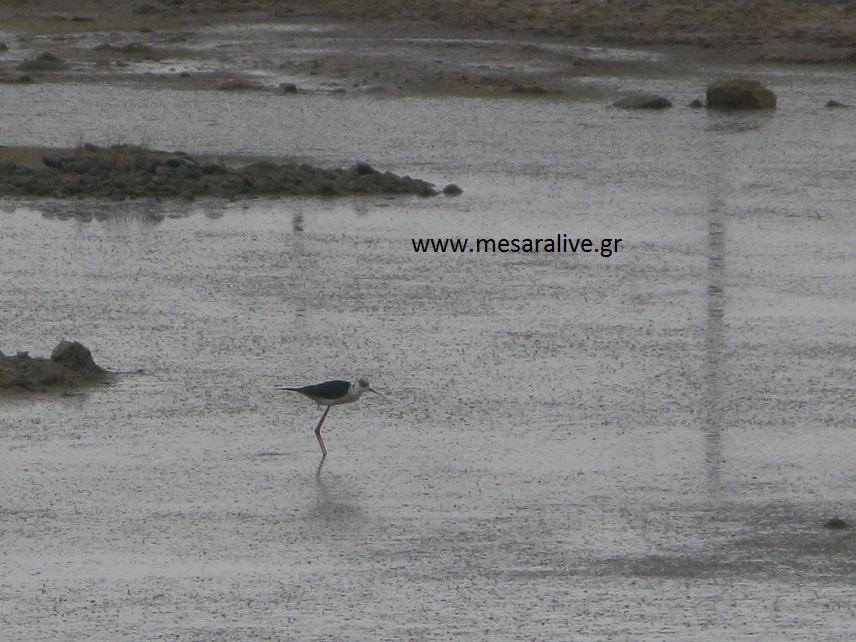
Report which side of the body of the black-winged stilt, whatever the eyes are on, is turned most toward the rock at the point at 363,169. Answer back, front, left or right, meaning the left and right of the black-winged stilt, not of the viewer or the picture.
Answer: left

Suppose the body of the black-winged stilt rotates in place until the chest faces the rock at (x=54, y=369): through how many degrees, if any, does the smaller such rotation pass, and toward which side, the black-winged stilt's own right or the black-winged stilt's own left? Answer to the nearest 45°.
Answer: approximately 135° to the black-winged stilt's own left

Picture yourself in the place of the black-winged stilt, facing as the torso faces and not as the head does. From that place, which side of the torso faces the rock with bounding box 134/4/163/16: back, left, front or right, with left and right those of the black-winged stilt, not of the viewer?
left

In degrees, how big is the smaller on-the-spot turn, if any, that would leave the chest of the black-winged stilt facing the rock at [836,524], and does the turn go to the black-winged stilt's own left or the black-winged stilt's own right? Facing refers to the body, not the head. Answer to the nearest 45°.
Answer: approximately 45° to the black-winged stilt's own right

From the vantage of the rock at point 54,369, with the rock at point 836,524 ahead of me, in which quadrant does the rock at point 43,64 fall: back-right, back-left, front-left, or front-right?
back-left

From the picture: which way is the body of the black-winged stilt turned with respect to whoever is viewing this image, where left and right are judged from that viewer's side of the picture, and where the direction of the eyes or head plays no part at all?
facing to the right of the viewer
